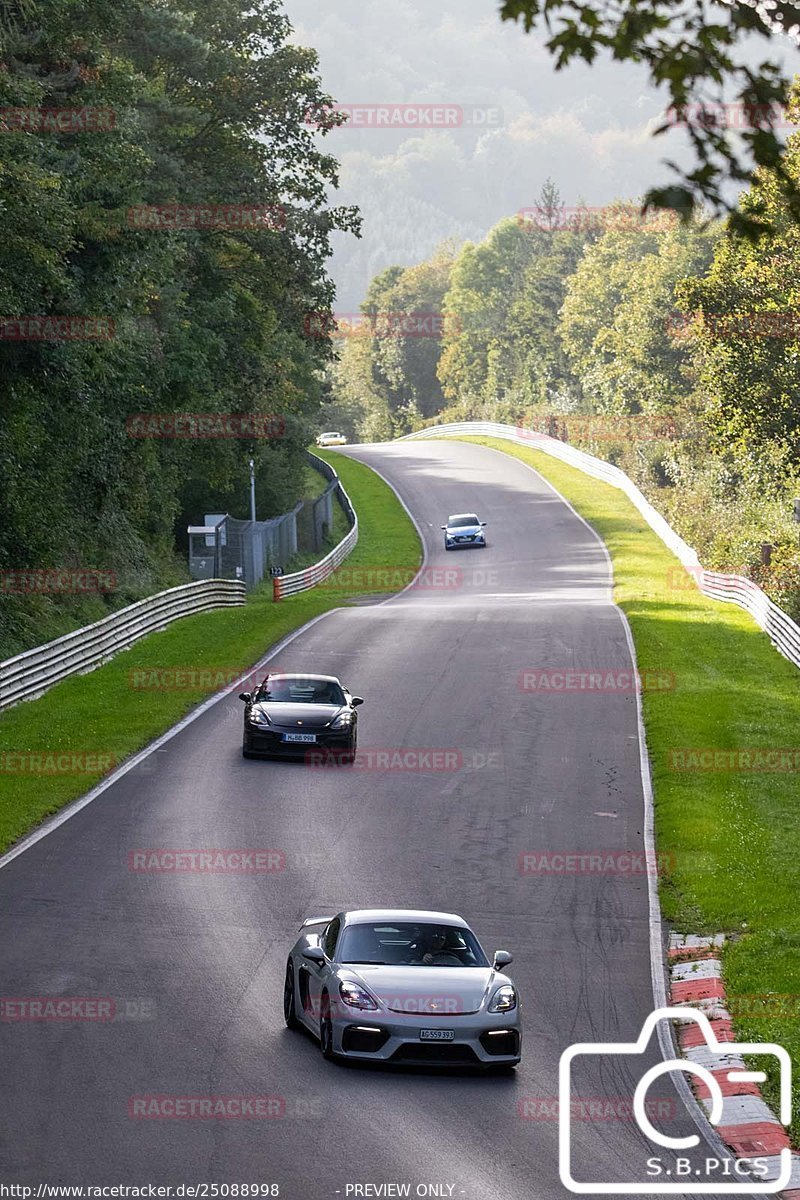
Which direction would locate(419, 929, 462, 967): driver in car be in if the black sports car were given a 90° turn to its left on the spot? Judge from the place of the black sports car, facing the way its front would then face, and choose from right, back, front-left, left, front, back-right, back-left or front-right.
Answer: right

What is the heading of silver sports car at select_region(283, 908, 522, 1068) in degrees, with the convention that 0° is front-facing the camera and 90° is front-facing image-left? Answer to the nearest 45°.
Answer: approximately 0°

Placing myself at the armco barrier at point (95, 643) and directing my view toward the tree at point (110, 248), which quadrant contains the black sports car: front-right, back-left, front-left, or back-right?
back-right

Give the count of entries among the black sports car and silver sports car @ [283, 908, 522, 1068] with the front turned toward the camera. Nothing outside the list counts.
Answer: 2

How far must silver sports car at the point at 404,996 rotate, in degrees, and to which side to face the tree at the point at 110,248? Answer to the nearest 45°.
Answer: approximately 180°

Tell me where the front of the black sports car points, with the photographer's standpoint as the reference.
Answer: facing the viewer

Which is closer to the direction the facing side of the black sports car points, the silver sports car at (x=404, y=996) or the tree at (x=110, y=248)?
the silver sports car

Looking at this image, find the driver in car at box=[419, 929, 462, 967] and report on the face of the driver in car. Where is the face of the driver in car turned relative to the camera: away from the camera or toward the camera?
toward the camera

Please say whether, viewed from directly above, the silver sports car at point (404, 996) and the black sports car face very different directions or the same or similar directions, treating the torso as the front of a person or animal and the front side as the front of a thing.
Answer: same or similar directions

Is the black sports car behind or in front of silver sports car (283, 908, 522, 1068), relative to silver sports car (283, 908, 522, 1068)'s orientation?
behind

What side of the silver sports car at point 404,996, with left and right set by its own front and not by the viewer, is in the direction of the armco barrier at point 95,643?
back

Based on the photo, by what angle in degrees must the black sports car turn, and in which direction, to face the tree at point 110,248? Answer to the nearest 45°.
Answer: approximately 180°
